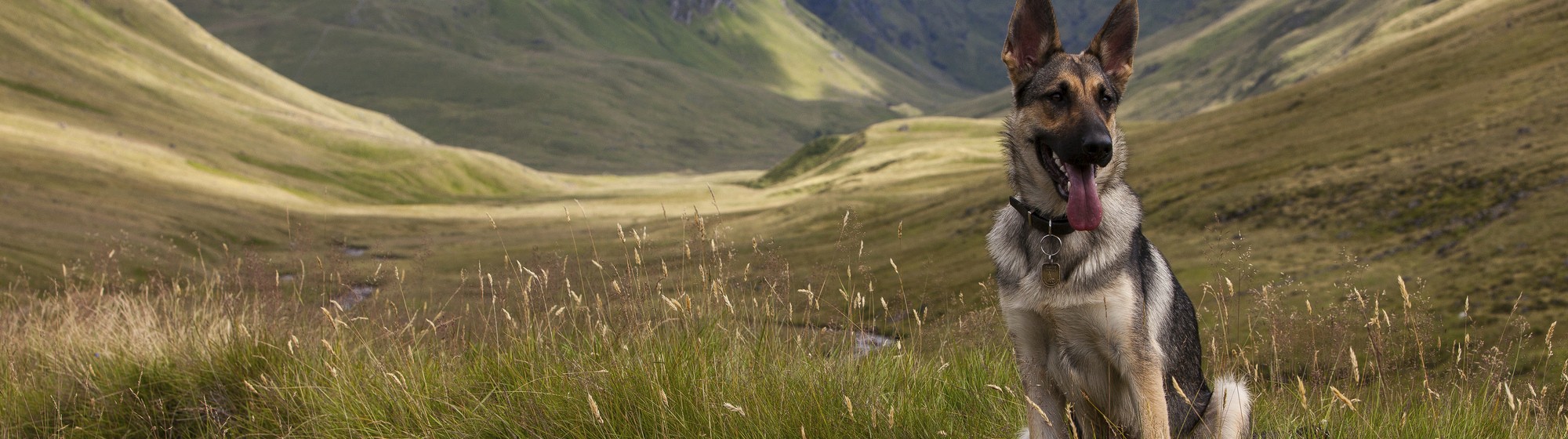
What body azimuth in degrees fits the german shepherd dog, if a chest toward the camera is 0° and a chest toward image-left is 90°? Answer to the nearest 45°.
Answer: approximately 45°
